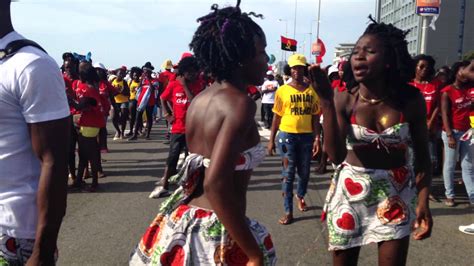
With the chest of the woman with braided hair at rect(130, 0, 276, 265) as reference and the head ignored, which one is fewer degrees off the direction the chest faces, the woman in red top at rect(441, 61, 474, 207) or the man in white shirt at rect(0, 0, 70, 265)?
the woman in red top

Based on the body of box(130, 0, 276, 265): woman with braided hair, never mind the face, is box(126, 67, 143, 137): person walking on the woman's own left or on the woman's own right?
on the woman's own left

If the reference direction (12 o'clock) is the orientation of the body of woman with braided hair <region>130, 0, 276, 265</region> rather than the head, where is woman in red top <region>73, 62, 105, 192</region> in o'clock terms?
The woman in red top is roughly at 10 o'clock from the woman with braided hair.

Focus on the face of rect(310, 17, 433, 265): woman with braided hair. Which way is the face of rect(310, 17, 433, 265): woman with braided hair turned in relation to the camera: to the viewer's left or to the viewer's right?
to the viewer's left

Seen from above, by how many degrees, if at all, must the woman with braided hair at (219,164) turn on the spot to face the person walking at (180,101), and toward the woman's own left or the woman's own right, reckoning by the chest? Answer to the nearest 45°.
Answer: approximately 45° to the woman's own left

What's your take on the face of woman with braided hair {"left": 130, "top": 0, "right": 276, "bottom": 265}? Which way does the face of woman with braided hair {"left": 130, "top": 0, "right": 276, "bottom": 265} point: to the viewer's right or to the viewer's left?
to the viewer's right

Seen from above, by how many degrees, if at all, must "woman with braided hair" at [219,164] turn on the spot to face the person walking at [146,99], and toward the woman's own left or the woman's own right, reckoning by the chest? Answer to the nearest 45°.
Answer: approximately 45° to the woman's own left

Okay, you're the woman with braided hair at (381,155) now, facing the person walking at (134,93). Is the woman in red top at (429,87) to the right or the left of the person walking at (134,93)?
right

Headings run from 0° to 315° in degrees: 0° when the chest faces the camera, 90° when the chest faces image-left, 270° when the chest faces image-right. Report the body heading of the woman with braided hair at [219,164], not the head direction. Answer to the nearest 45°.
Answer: approximately 225°
